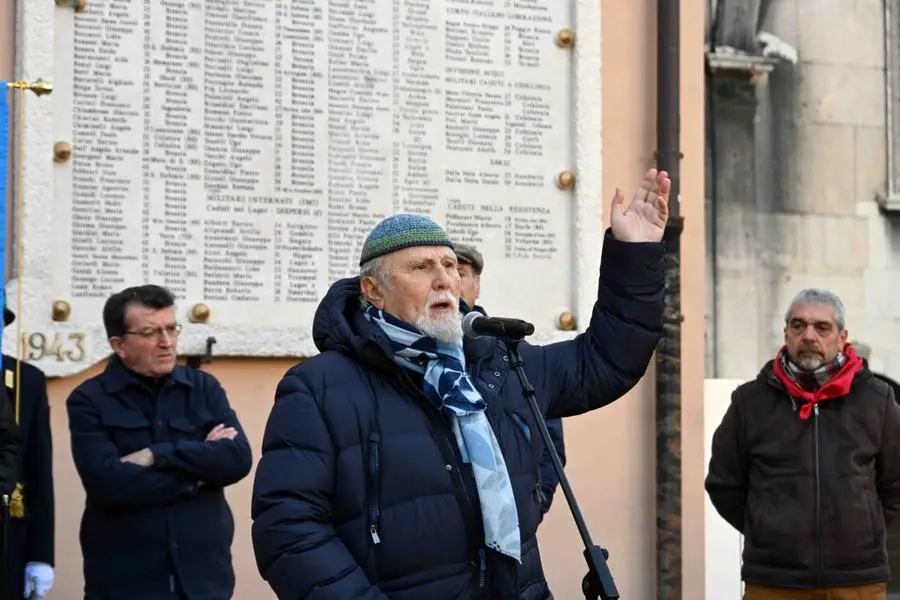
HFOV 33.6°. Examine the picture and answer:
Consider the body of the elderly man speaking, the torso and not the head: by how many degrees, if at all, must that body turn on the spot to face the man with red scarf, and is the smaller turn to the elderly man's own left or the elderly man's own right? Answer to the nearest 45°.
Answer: approximately 90° to the elderly man's own left

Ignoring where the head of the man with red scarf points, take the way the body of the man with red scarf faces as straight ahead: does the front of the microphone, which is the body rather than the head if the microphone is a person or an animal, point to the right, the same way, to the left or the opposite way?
to the right

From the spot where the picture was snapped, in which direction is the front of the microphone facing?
facing to the left of the viewer

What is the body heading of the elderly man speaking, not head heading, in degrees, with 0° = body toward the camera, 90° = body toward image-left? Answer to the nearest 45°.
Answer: approximately 315°

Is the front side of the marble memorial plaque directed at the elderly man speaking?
yes

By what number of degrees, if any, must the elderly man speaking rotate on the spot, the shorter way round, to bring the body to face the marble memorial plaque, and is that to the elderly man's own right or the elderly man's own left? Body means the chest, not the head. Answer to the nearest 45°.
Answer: approximately 135° to the elderly man's own left

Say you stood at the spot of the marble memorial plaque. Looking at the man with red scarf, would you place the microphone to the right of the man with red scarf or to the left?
right

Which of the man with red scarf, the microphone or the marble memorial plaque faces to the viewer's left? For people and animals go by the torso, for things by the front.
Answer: the microphone

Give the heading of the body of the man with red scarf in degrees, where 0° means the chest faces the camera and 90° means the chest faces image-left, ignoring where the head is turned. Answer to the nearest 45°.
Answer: approximately 0°

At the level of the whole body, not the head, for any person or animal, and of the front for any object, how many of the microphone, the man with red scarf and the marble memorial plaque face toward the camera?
2
